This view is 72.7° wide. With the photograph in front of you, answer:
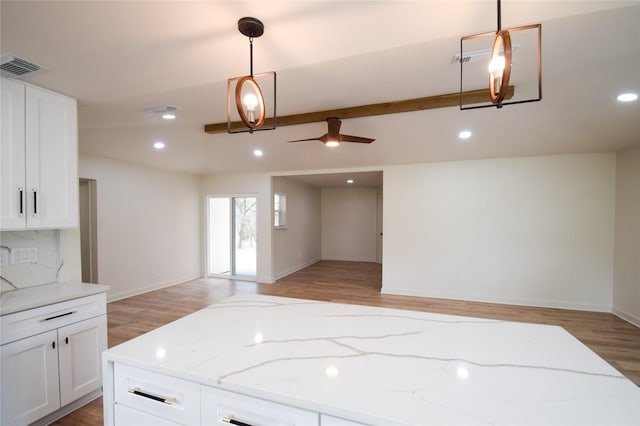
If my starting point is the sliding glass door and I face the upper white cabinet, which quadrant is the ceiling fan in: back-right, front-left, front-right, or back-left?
front-left

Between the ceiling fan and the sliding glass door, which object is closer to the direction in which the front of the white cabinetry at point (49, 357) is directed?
the ceiling fan

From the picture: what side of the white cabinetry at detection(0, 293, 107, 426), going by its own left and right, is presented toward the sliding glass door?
left

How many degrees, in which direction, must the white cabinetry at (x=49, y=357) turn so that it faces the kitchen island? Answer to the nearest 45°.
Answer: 0° — it already faces it

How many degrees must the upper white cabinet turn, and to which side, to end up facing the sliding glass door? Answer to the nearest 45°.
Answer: approximately 90° to its left

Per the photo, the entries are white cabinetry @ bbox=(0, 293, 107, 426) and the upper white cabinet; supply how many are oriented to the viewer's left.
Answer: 0

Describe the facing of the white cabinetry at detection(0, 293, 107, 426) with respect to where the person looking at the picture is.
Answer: facing the viewer and to the right of the viewer

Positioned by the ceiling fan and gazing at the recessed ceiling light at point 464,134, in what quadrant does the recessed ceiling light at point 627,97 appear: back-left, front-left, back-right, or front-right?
front-right
